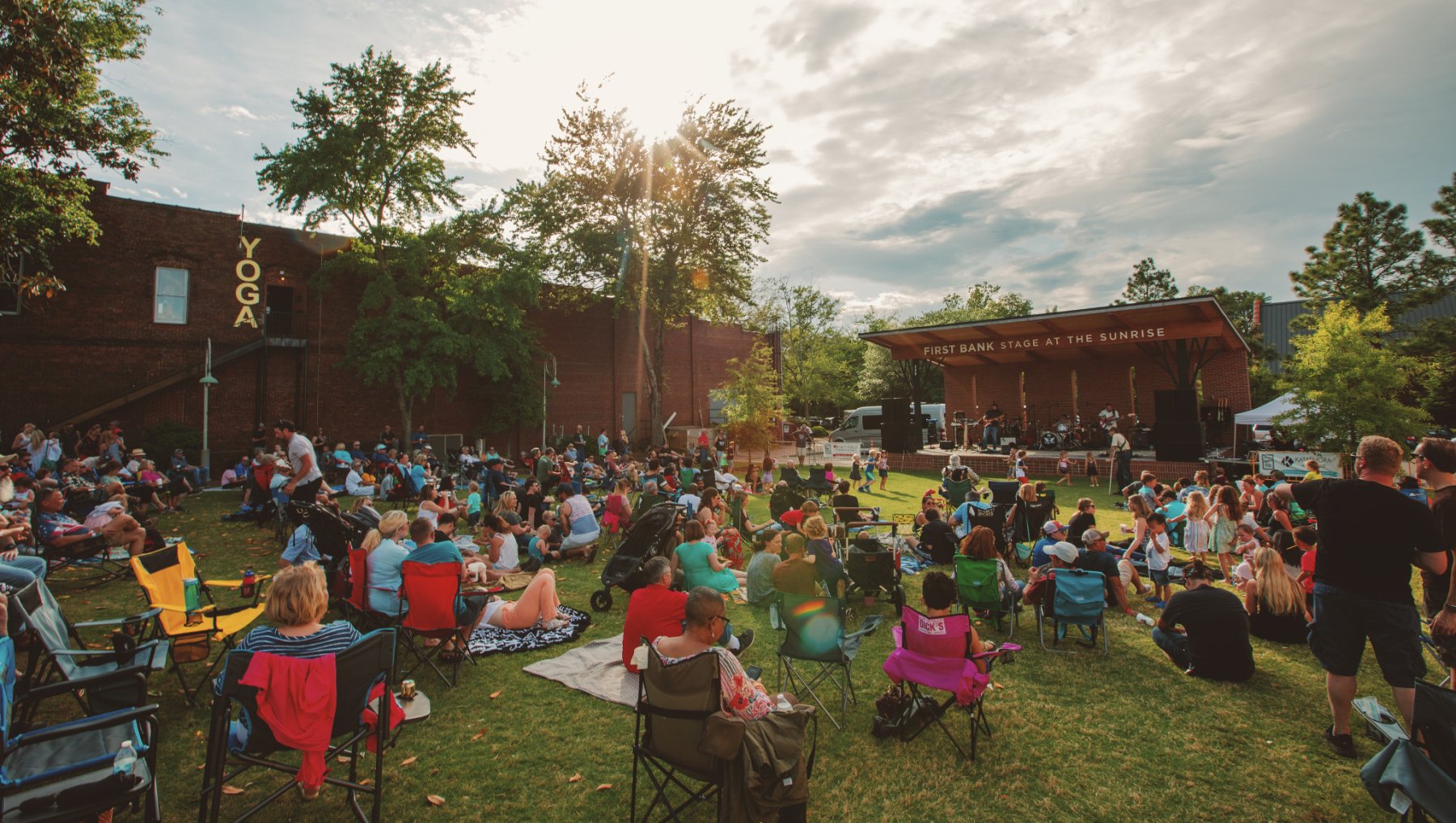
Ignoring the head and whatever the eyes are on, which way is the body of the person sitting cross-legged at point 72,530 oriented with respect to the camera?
to the viewer's right

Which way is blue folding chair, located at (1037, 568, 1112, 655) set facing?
away from the camera

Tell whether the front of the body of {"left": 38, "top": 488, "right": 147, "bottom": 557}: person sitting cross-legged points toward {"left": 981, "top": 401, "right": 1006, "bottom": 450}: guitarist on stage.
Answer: yes

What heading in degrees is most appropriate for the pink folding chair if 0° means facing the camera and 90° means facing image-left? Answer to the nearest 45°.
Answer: approximately 225°

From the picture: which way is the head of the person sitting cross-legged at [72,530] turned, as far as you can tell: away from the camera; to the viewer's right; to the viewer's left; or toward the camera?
to the viewer's right

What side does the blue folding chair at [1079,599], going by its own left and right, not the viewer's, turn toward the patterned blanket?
left

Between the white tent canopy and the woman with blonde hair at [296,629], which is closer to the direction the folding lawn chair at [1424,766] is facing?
the white tent canopy

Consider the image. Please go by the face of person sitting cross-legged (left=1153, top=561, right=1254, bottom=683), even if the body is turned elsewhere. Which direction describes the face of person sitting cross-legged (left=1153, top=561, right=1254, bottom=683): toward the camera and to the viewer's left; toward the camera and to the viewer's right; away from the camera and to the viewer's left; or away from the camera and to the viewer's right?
away from the camera and to the viewer's left

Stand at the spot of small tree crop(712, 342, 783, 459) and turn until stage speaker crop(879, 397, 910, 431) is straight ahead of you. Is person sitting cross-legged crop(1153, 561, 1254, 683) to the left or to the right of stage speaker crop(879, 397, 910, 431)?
right

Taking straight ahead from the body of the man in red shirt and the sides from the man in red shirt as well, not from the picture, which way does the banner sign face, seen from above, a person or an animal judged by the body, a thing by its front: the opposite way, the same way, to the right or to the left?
the opposite way

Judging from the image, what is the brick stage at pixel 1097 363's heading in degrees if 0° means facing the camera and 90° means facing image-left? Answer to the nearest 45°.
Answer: approximately 45°

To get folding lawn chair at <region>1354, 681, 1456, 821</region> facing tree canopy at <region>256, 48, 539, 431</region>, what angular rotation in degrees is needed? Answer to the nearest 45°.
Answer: approximately 45° to its left
